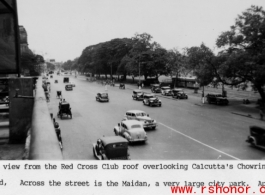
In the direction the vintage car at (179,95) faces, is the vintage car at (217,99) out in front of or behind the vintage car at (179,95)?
in front

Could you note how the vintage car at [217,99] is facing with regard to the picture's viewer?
facing the viewer and to the right of the viewer

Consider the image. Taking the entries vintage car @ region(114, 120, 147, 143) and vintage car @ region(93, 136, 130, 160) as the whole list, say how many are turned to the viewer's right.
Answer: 0

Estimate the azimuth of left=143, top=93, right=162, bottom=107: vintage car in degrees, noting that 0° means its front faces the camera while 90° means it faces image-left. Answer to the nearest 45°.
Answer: approximately 315°

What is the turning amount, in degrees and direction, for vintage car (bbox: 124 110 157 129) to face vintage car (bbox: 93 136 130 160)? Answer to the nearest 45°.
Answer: approximately 45° to its right

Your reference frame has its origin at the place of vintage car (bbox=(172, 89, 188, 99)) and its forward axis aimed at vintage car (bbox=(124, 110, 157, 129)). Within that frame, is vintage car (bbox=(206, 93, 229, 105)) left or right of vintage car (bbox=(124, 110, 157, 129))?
left

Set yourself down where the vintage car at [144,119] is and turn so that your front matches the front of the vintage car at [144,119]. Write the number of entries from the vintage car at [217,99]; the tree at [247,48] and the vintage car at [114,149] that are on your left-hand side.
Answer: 2
